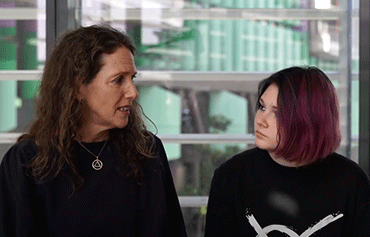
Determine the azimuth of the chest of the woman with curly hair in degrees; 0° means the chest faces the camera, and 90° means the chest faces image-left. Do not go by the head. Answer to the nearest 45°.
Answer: approximately 0°

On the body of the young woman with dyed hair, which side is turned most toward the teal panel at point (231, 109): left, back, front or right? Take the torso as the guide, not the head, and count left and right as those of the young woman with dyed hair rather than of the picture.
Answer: back

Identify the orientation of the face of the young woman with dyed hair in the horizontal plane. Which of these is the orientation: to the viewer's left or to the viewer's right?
to the viewer's left

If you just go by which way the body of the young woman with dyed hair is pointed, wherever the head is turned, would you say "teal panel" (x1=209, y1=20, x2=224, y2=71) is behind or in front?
behind

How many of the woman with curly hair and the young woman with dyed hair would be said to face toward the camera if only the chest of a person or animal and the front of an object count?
2

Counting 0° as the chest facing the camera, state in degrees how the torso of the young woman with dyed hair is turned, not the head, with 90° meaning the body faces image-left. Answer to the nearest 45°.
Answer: approximately 0°

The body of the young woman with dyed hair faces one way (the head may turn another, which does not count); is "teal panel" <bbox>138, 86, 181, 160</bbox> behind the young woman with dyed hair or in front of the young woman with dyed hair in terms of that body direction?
behind
